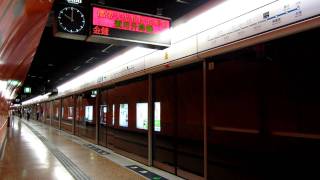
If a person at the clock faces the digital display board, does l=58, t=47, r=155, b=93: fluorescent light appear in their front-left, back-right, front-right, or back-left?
front-left

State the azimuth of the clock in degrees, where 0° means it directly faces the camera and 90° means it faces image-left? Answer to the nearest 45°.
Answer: approximately 0°

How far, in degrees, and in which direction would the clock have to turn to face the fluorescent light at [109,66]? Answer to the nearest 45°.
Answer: approximately 180°

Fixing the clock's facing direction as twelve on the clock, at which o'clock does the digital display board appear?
The digital display board is roughly at 9 o'clock from the clock.
